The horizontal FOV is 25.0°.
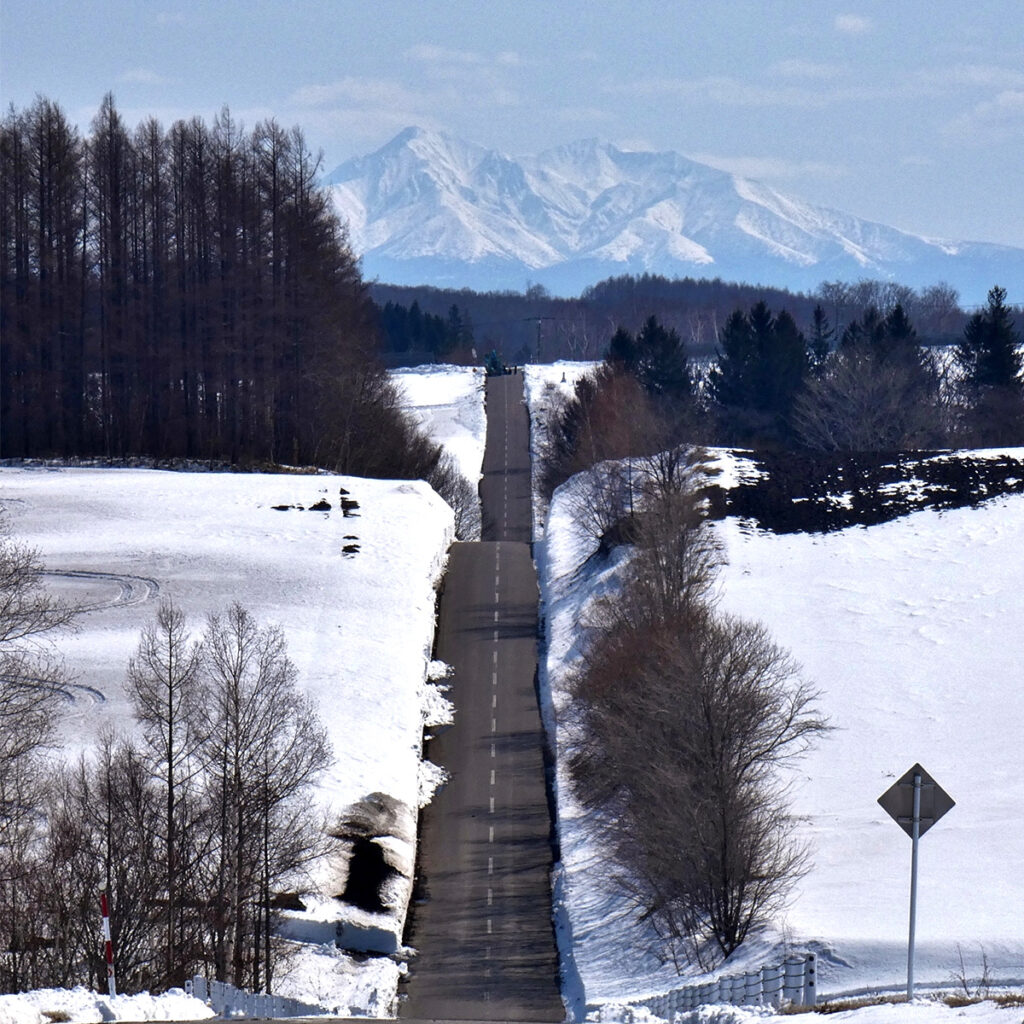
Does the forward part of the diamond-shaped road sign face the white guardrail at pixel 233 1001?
no

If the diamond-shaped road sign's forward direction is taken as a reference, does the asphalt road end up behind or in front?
in front

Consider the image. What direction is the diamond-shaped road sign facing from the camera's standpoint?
away from the camera

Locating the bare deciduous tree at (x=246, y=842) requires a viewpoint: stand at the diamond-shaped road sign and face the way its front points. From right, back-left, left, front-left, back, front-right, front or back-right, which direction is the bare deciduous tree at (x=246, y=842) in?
front-left
